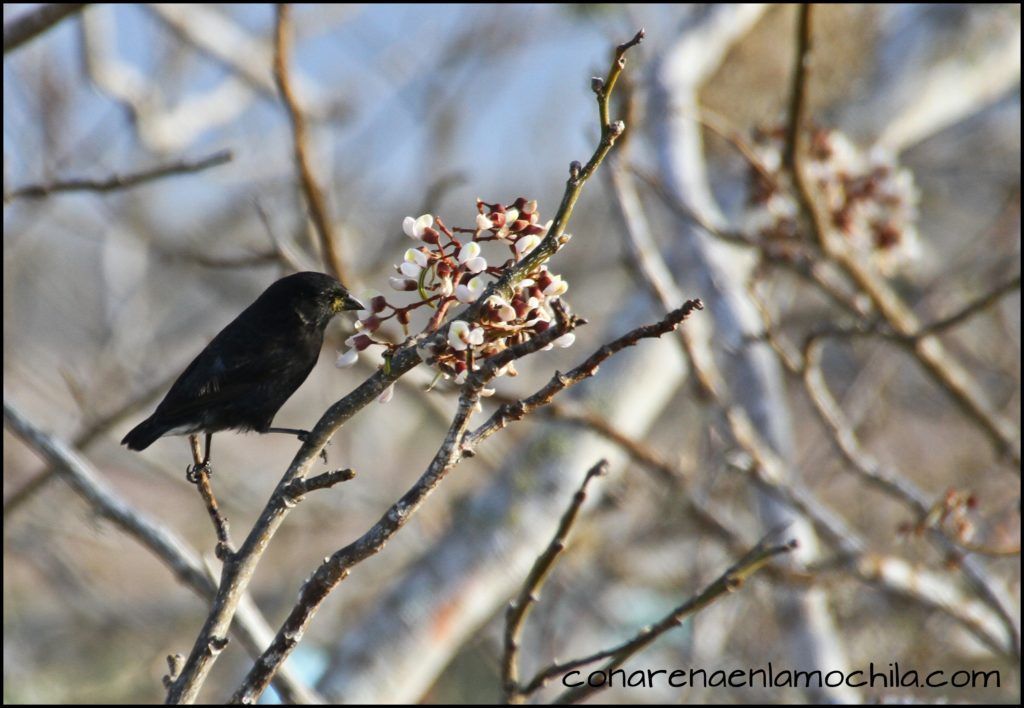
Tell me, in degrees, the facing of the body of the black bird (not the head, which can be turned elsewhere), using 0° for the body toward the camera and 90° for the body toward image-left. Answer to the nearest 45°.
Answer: approximately 270°

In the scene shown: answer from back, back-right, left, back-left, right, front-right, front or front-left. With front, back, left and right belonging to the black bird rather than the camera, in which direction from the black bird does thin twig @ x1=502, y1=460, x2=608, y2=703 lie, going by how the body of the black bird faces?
front-right

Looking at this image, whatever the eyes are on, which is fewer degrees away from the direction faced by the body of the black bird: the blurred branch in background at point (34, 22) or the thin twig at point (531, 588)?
the thin twig

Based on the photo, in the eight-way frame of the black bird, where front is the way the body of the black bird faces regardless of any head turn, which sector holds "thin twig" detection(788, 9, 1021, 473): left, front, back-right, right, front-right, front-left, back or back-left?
front
